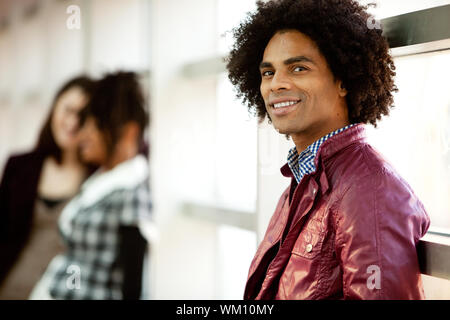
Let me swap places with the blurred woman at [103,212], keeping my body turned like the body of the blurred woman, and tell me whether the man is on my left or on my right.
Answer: on my left

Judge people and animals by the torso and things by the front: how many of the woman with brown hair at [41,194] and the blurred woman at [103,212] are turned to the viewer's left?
1

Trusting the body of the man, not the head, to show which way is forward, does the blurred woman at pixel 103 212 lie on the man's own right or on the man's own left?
on the man's own right

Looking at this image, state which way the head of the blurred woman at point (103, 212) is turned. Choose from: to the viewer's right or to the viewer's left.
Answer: to the viewer's left

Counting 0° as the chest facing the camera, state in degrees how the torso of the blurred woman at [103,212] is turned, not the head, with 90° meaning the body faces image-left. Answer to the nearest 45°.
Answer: approximately 90°

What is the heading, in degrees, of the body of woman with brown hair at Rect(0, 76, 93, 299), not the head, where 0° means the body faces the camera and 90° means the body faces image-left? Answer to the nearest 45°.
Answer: approximately 315°
